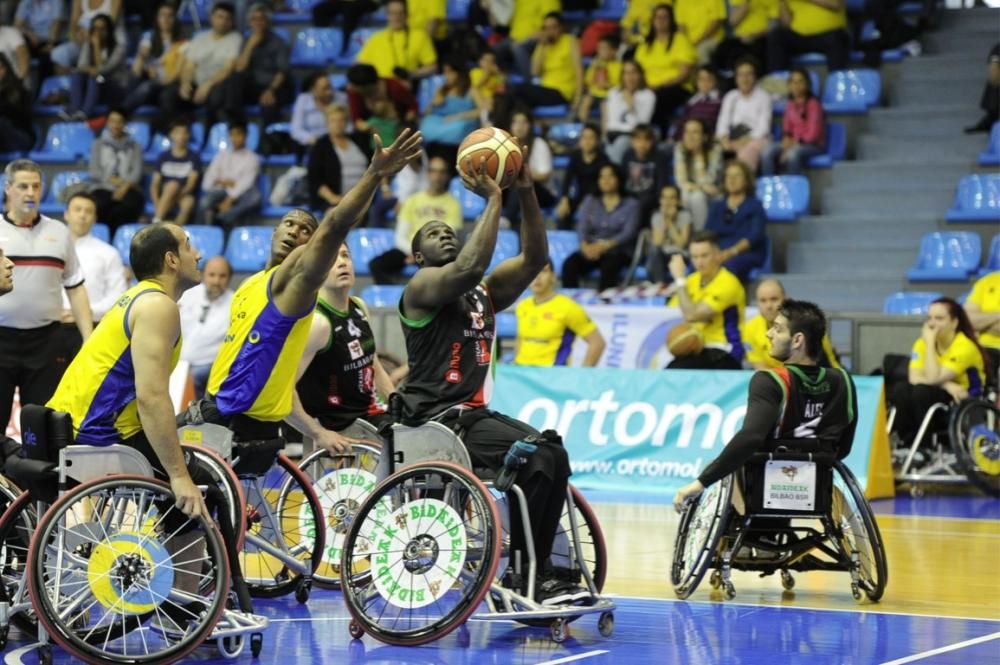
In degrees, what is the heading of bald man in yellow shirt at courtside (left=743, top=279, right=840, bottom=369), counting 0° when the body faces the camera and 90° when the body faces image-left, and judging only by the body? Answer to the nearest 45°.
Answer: approximately 0°

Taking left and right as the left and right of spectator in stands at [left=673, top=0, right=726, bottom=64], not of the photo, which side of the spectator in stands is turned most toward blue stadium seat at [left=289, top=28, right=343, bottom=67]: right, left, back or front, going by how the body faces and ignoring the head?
right

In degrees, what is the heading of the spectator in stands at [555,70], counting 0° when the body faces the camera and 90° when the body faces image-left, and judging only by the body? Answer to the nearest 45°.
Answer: approximately 45°

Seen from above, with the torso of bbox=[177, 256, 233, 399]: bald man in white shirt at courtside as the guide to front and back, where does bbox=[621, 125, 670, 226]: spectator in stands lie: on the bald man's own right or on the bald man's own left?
on the bald man's own left

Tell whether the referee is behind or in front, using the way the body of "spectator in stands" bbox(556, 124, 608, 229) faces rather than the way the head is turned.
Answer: in front

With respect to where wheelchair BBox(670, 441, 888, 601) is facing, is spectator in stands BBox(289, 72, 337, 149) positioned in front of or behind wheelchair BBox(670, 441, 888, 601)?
in front

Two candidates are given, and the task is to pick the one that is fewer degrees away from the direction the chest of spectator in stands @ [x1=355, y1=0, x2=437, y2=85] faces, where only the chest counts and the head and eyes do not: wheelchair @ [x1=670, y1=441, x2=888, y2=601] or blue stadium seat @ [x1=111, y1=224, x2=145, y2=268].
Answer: the wheelchair

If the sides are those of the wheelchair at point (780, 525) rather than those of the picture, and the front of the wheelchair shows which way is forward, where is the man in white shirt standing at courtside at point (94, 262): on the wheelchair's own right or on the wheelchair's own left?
on the wheelchair's own left

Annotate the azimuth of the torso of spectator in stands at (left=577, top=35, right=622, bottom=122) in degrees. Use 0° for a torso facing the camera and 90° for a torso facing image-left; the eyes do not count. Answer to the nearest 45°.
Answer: approximately 45°

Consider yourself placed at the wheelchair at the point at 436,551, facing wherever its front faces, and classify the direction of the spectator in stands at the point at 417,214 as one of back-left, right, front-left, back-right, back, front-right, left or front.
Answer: back-left
